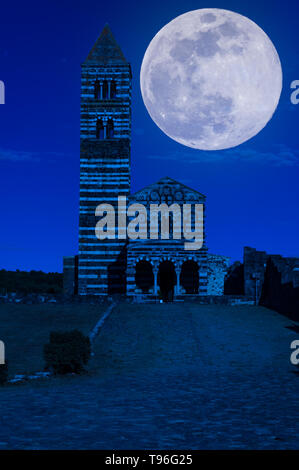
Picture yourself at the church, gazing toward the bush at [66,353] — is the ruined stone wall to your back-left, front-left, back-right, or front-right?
back-left

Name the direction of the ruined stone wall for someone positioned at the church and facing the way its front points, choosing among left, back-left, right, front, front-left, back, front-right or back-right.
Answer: back-left

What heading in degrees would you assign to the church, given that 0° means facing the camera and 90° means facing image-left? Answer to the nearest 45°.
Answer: approximately 0°

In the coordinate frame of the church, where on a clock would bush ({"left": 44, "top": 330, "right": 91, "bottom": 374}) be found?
The bush is roughly at 12 o'clock from the church.

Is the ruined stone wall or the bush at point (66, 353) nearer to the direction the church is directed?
the bush

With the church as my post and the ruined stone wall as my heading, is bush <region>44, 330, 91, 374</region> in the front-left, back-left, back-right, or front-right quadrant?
back-right
